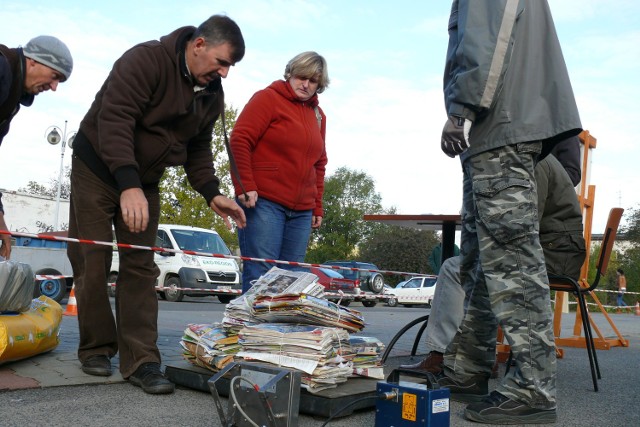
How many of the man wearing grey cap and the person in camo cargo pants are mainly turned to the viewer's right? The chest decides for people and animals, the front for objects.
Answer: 1

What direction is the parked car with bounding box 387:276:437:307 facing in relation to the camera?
to the viewer's left

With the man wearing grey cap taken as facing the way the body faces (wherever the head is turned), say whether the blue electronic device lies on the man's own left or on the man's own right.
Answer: on the man's own right

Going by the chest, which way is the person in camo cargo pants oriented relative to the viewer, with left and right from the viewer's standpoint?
facing to the left of the viewer

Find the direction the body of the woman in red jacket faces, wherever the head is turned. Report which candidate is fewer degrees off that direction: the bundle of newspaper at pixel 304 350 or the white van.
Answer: the bundle of newspaper

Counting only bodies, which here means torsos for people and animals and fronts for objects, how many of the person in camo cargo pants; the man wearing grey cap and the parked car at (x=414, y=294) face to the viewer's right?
1

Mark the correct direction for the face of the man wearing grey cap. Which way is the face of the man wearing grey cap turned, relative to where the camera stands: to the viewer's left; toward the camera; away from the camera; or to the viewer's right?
to the viewer's right

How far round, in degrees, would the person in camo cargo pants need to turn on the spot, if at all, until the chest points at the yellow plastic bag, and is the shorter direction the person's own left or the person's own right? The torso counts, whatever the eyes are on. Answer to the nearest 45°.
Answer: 0° — they already face it

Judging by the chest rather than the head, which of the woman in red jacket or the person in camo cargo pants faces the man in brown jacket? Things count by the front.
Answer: the person in camo cargo pants

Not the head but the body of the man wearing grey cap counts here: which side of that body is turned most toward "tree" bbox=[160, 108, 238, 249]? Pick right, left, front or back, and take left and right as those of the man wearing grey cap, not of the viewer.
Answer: left

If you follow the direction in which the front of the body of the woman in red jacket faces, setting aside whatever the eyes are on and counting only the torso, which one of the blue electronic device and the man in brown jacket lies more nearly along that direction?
the blue electronic device

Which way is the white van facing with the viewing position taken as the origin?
facing the viewer and to the right of the viewer

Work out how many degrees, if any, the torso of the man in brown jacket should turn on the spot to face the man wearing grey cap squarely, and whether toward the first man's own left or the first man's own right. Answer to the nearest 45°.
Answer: approximately 135° to the first man's own right

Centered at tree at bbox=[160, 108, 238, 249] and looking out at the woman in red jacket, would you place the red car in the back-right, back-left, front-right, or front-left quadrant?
front-left

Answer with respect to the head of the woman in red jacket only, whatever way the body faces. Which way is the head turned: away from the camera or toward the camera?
toward the camera

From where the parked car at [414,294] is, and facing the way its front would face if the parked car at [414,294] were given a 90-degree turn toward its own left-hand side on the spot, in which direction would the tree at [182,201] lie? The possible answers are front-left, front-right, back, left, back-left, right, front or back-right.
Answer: front-right

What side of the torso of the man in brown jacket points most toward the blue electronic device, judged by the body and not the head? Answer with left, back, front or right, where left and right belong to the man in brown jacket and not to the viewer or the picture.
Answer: front

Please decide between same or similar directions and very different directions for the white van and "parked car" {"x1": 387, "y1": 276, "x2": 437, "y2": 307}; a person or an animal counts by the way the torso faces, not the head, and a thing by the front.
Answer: very different directions

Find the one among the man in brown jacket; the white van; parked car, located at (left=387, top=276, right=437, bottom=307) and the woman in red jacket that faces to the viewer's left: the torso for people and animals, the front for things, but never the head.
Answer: the parked car

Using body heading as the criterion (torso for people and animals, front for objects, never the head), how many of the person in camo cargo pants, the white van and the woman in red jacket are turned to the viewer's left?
1
